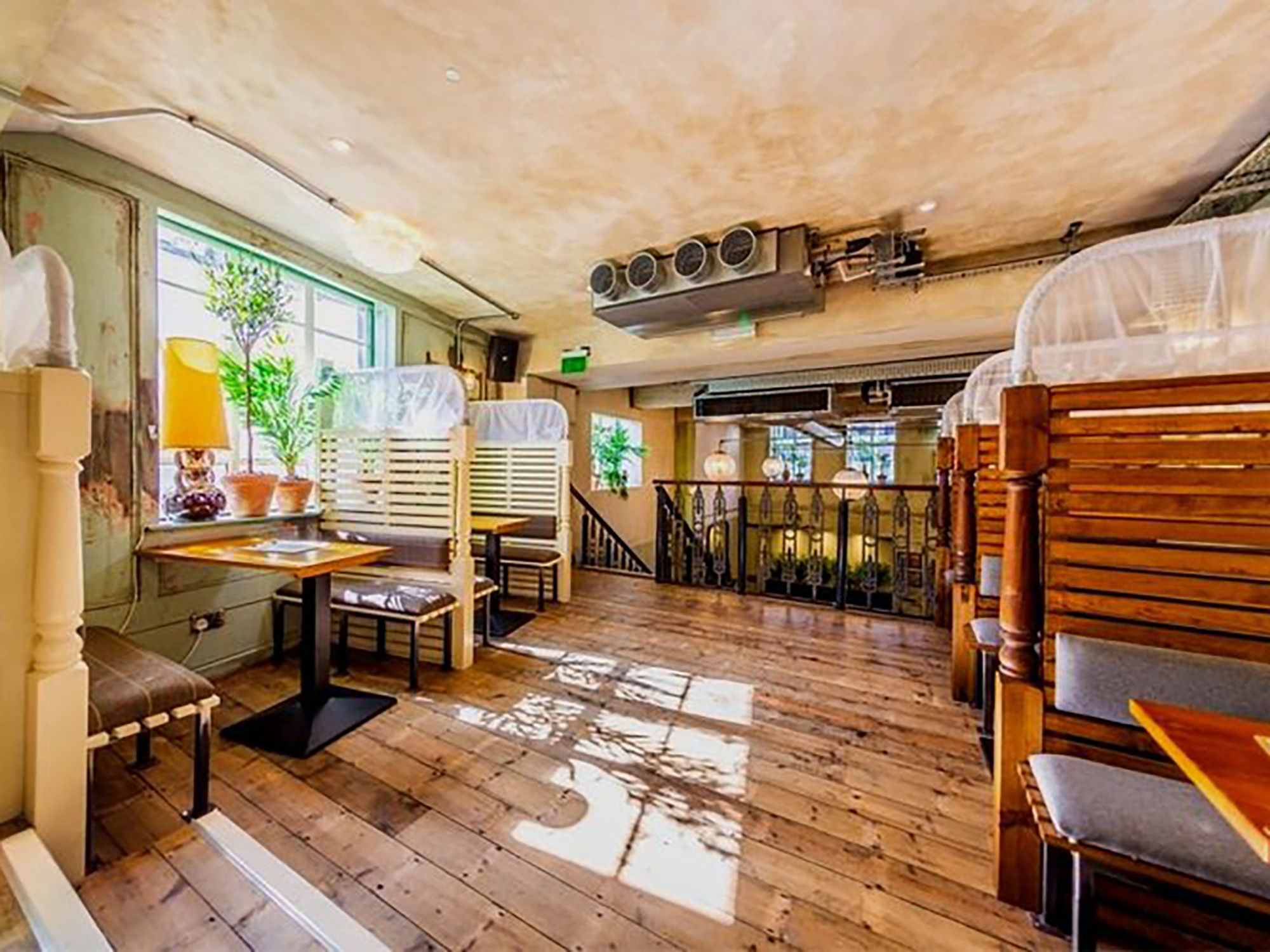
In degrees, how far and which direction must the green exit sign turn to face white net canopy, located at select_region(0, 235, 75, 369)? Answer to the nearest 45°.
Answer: approximately 45° to its right

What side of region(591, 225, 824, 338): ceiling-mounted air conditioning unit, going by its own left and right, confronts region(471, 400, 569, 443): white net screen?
right

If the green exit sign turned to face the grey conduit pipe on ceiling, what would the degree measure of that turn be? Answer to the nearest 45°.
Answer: approximately 45° to its right

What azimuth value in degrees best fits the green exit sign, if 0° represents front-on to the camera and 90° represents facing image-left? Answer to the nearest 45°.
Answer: approximately 0°

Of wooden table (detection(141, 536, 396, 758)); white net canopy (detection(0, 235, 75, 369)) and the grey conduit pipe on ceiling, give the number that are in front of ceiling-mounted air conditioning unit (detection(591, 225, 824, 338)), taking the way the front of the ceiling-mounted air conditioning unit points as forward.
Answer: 3

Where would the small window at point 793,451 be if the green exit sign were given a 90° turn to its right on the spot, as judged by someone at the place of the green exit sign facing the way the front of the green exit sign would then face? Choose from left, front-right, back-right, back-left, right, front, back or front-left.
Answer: back-right

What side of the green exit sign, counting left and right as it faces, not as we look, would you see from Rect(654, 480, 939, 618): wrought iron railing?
left

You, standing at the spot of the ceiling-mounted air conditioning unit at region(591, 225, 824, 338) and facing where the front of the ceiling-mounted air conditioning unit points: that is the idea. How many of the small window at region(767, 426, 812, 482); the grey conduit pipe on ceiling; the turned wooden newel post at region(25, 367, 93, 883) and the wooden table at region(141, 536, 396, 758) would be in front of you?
3

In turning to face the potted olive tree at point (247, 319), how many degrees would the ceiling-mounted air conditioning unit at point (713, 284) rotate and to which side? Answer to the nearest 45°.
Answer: approximately 45° to its right

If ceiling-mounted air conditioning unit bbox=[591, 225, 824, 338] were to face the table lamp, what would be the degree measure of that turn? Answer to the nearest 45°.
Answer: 0° — it already faces it

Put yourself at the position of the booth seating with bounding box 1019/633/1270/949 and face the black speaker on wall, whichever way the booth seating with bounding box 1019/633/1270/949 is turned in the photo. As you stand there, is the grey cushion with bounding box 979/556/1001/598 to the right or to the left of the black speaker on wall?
right

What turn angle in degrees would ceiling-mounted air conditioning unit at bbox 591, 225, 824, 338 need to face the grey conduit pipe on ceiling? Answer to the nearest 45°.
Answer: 0° — it already faces it

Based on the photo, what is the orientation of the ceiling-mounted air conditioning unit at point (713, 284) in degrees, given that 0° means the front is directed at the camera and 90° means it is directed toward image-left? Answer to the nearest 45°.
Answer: approximately 45°
